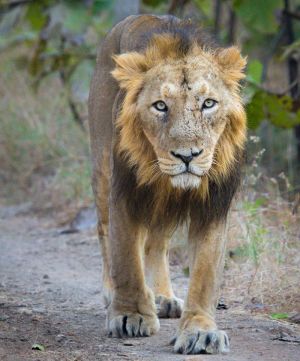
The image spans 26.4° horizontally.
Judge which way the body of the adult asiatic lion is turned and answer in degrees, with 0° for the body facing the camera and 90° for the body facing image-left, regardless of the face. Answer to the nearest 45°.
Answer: approximately 0°
